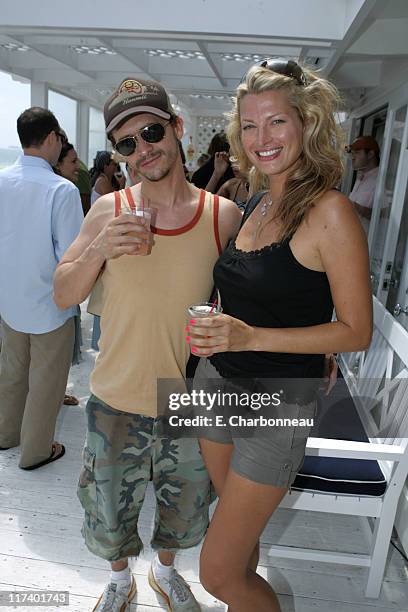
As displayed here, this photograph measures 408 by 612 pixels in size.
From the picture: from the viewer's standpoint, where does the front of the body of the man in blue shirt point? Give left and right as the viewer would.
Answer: facing away from the viewer and to the right of the viewer

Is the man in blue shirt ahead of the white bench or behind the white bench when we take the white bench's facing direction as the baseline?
ahead

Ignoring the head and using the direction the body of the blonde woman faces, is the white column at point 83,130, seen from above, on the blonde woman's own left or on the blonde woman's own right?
on the blonde woman's own right

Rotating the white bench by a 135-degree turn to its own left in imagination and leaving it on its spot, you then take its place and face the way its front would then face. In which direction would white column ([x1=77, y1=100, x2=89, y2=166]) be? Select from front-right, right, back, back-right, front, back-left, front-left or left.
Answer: back

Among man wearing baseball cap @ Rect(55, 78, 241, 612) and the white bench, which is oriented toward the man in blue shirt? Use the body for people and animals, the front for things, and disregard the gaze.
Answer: the white bench

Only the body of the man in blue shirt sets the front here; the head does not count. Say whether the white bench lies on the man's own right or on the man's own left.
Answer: on the man's own right

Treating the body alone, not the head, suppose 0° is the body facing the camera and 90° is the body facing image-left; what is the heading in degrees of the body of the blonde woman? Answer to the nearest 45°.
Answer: approximately 45°

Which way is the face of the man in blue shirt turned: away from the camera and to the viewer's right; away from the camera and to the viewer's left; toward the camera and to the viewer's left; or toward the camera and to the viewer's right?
away from the camera and to the viewer's right

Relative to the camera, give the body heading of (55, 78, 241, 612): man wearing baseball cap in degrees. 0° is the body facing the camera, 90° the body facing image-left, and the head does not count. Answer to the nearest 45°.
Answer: approximately 0°

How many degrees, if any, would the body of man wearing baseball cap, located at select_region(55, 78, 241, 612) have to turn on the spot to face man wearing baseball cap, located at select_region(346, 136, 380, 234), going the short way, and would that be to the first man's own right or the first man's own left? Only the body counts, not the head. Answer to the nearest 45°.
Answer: approximately 135° to the first man's own left

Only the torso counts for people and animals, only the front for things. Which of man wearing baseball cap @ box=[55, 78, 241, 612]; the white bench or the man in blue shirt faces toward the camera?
the man wearing baseball cap

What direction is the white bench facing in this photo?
to the viewer's left

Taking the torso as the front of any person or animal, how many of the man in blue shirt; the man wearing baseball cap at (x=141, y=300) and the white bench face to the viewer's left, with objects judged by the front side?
1

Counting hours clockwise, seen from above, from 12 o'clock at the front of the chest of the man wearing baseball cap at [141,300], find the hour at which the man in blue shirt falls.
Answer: The man in blue shirt is roughly at 5 o'clock from the man wearing baseball cap.
